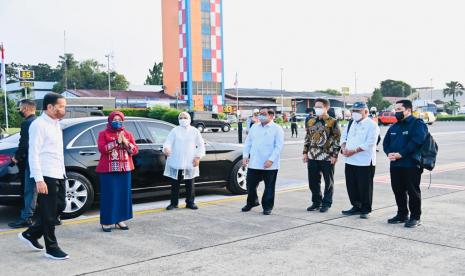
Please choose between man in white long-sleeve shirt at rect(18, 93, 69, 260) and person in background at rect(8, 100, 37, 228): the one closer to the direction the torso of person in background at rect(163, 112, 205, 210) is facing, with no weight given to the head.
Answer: the man in white long-sleeve shirt

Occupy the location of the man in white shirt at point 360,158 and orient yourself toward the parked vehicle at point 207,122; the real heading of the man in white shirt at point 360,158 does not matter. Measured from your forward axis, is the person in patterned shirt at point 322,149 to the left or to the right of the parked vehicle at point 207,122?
left

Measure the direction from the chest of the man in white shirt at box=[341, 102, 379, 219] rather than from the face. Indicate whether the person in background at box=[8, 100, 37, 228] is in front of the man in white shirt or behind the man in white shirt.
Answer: in front

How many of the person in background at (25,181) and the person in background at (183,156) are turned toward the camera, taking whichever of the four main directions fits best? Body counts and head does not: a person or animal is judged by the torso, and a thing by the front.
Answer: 1

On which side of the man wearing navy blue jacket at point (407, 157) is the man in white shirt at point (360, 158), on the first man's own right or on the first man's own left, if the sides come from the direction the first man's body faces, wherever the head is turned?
on the first man's own right

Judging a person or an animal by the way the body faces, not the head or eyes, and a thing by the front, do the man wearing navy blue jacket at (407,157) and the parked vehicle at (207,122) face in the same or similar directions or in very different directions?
very different directions

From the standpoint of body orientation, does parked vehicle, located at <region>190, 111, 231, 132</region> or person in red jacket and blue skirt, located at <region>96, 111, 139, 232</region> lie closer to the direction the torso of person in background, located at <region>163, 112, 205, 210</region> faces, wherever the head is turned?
the person in red jacket and blue skirt

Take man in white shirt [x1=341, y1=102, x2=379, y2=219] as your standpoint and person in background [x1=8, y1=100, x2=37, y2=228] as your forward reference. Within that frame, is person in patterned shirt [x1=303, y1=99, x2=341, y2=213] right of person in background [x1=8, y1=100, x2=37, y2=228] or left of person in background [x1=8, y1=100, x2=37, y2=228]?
right

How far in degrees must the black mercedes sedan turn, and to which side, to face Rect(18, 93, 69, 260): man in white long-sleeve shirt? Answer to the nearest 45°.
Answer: approximately 135° to its right

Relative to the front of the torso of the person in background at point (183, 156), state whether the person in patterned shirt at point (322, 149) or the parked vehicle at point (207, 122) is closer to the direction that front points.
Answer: the person in patterned shirt
